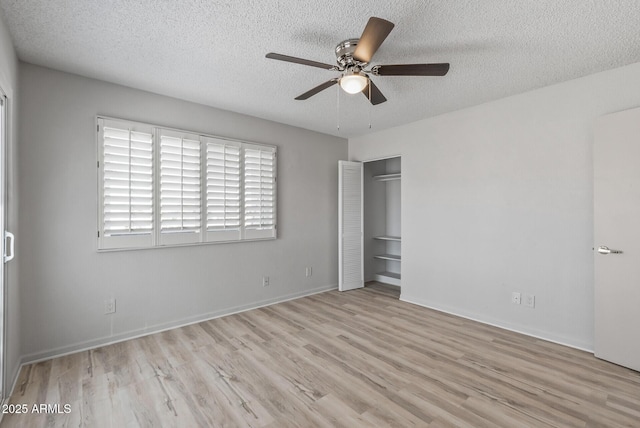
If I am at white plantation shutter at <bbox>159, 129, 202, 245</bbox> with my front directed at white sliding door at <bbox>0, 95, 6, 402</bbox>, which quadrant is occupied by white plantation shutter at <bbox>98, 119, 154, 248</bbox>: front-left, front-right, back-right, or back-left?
front-right

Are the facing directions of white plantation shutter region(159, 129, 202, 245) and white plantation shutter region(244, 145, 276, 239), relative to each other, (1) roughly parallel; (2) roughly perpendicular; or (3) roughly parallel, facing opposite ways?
roughly parallel

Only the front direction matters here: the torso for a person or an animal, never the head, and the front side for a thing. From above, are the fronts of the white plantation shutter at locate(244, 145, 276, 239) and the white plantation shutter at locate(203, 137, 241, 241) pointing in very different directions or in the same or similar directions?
same or similar directions

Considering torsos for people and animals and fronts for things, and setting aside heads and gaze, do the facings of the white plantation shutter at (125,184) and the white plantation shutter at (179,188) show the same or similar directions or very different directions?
same or similar directions

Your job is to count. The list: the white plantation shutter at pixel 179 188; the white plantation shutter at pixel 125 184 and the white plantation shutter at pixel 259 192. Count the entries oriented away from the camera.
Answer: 0

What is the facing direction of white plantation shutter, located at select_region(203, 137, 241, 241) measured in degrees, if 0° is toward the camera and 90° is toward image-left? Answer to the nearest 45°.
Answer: approximately 315°

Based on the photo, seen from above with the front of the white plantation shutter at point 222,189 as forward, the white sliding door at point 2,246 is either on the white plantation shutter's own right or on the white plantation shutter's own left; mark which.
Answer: on the white plantation shutter's own right

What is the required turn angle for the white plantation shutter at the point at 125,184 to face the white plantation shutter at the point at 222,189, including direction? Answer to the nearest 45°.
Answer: approximately 45° to its left

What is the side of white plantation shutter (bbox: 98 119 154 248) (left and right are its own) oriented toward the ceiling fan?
front

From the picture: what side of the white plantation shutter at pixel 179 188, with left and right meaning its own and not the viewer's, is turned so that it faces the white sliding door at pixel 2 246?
right

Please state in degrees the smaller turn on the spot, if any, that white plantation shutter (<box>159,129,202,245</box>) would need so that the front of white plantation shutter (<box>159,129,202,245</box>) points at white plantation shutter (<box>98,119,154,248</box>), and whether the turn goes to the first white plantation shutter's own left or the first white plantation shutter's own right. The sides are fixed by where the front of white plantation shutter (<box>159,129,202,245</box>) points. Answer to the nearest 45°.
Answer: approximately 135° to the first white plantation shutter's own right

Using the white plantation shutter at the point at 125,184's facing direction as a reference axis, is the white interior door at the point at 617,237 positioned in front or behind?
in front

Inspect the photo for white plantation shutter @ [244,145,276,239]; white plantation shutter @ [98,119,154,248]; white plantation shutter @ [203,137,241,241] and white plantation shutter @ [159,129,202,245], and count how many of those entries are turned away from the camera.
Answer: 0

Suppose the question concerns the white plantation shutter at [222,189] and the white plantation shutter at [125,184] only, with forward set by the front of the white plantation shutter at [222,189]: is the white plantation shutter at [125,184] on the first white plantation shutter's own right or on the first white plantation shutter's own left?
on the first white plantation shutter's own right

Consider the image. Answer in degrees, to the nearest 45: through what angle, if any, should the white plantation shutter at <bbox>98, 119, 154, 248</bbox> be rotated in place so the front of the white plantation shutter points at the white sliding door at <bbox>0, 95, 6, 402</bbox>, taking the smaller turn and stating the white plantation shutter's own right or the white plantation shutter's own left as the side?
approximately 90° to the white plantation shutter's own right
